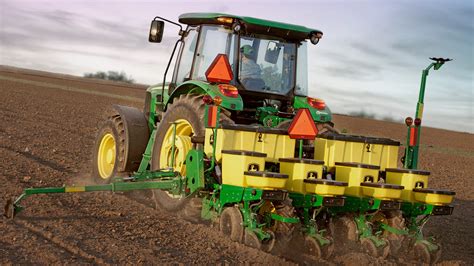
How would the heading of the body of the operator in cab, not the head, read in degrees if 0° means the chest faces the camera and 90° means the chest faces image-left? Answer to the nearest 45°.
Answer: approximately 135°

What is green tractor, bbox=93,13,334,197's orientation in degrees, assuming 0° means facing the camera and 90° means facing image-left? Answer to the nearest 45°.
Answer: approximately 135°
